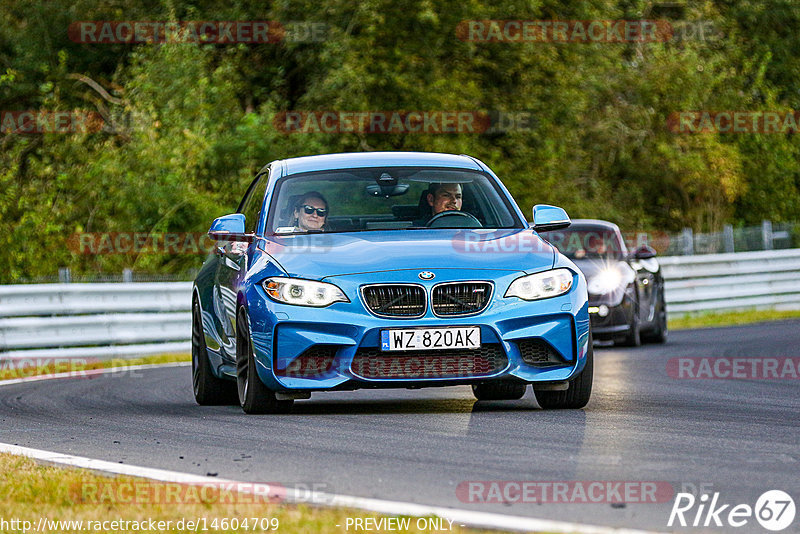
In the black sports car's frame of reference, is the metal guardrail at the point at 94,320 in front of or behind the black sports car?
in front

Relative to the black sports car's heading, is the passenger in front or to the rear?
in front

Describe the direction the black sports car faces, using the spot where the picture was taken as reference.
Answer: facing the viewer and to the left of the viewer

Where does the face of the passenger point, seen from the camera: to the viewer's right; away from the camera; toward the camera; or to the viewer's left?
toward the camera

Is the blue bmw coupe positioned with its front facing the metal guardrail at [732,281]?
no

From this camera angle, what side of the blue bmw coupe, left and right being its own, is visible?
front

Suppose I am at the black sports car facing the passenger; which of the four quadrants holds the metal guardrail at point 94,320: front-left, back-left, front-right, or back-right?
front-right

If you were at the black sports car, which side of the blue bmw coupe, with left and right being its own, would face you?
back

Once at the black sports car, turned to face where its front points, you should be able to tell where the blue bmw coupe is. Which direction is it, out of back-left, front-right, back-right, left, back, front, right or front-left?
front-left

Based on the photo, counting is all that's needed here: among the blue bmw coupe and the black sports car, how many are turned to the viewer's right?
0

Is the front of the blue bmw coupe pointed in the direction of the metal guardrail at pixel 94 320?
no
